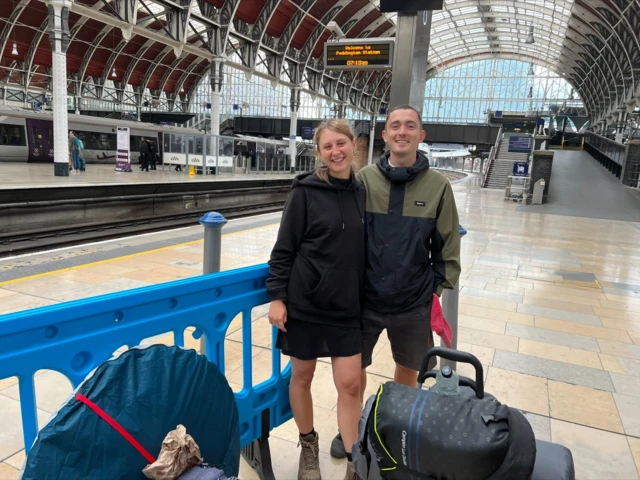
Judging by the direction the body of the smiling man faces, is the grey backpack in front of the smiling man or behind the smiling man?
in front

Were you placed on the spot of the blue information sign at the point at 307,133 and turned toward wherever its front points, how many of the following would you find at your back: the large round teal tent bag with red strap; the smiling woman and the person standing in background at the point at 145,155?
0

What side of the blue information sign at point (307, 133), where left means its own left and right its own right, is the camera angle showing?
front

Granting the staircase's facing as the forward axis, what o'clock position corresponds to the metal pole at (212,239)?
The metal pole is roughly at 12 o'clock from the staircase.

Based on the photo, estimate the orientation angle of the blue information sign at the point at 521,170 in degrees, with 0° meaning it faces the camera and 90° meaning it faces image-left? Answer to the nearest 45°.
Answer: approximately 0°

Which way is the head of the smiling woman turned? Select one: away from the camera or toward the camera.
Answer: toward the camera

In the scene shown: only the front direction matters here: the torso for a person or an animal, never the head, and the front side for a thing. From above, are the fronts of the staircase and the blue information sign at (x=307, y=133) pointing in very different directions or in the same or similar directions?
same or similar directions

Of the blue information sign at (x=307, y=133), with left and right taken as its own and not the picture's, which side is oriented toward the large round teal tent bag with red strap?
front

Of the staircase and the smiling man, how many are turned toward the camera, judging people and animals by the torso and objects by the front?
2

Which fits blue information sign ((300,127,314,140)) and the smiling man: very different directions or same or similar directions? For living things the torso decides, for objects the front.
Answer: same or similar directions

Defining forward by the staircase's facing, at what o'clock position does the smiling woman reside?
The smiling woman is roughly at 12 o'clock from the staircase.

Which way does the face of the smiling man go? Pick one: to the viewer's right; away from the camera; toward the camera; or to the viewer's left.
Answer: toward the camera

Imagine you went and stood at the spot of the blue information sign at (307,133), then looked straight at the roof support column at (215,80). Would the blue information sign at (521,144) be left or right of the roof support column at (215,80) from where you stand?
left

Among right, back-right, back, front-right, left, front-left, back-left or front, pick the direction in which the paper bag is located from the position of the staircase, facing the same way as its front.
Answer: front

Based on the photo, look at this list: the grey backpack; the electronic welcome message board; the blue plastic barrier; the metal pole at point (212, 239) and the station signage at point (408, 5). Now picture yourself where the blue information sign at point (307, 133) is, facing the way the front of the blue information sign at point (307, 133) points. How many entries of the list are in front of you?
5

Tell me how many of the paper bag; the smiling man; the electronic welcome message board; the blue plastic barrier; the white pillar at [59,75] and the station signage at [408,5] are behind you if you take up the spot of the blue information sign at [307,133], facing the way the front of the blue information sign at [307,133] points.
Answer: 0

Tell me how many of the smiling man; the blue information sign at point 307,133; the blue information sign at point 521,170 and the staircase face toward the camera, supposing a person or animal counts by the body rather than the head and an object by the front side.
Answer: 4

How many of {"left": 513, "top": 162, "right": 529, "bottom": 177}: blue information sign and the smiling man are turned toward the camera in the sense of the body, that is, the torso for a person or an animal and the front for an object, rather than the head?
2

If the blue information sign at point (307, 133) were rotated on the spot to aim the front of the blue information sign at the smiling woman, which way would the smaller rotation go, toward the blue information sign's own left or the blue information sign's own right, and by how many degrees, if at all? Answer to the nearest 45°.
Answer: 0° — it already faces them
